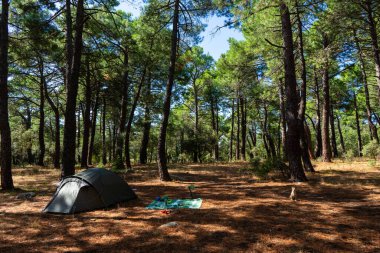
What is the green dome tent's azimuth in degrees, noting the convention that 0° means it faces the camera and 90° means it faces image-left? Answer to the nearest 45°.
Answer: approximately 45°

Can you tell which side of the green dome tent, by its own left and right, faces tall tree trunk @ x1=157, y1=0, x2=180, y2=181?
back

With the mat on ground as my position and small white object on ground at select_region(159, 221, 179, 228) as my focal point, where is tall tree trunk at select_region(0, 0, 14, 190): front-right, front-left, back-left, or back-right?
back-right

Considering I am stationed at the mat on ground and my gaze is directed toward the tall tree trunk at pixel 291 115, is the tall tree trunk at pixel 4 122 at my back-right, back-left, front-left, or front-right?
back-left

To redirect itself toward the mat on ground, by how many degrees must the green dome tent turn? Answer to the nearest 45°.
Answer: approximately 135° to its left

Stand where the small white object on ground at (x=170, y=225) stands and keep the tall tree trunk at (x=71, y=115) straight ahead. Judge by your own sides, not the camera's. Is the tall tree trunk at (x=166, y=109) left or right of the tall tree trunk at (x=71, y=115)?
right

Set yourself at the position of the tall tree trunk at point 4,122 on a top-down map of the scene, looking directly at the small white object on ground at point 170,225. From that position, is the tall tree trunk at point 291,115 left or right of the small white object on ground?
left
